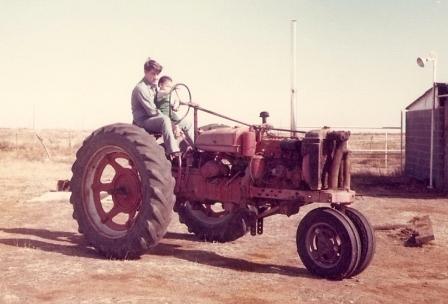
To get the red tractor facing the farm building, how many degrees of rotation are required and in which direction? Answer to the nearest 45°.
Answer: approximately 90° to its left

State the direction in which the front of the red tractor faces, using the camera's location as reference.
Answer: facing the viewer and to the right of the viewer

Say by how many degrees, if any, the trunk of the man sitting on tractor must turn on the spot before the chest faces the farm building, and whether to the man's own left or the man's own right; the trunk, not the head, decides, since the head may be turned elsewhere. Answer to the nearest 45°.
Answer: approximately 90° to the man's own left
